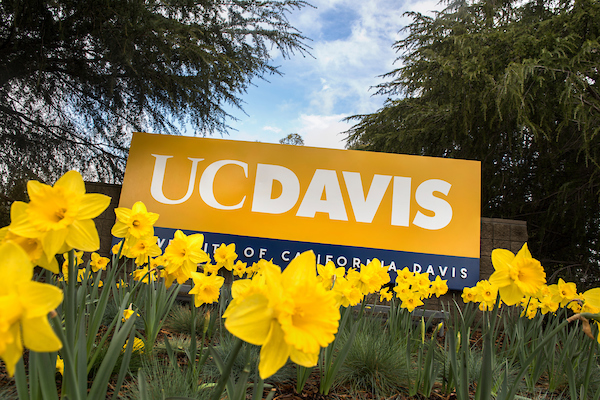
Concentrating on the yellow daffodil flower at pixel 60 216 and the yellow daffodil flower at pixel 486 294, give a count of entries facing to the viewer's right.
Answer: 0

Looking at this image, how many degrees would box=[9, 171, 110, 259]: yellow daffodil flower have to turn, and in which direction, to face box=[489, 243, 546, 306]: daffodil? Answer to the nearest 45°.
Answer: approximately 135° to its left

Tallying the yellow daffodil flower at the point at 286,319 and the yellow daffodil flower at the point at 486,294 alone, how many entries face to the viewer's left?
0

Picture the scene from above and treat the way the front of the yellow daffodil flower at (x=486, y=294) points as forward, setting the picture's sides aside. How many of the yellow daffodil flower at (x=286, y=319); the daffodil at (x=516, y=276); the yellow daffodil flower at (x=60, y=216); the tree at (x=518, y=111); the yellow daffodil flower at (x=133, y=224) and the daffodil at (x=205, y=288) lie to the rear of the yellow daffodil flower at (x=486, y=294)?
1

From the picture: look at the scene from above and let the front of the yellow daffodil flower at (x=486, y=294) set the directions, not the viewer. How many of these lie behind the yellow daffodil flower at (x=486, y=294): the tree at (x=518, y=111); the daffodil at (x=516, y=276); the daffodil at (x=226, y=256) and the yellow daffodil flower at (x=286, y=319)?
1

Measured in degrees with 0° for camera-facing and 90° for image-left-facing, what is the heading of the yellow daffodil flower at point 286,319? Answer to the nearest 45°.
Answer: approximately 315°

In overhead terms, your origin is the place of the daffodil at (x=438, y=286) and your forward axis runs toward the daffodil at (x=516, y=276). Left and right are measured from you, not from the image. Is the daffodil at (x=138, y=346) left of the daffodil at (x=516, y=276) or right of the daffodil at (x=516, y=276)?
right

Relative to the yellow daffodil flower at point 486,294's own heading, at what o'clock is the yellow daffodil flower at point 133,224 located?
the yellow daffodil flower at point 133,224 is roughly at 1 o'clock from the yellow daffodil flower at point 486,294.

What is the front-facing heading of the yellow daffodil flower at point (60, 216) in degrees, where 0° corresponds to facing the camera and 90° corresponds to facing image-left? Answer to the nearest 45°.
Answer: approximately 45°

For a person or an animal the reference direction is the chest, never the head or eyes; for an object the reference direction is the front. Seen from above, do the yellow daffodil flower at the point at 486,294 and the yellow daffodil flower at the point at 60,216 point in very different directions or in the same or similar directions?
same or similar directions

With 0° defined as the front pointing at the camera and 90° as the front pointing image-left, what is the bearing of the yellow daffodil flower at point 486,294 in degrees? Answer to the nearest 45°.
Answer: approximately 0°

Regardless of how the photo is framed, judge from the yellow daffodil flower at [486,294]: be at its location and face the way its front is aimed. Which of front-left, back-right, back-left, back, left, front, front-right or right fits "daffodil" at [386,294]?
right
